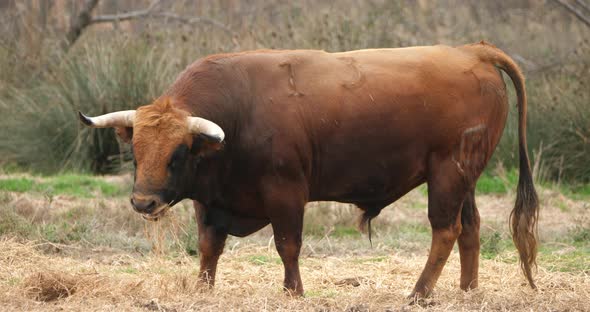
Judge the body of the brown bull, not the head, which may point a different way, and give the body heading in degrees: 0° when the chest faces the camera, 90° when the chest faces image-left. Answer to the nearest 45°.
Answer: approximately 90°

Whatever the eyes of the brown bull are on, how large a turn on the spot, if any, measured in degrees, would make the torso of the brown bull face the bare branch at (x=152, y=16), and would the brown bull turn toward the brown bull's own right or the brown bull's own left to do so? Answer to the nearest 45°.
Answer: approximately 90° to the brown bull's own right

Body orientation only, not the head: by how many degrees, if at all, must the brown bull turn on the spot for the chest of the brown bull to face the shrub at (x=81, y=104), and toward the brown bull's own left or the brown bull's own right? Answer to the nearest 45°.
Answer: approximately 45° to the brown bull's own right

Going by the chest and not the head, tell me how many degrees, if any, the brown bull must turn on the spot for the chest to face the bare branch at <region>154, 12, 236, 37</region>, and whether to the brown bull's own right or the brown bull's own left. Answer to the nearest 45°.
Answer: approximately 90° to the brown bull's own right
